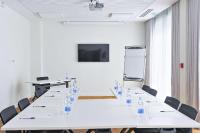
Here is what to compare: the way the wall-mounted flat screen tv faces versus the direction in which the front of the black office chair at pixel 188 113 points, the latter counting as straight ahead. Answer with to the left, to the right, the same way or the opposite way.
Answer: to the left

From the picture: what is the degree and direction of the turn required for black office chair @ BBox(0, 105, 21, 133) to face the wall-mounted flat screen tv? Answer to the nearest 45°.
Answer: approximately 90° to its left

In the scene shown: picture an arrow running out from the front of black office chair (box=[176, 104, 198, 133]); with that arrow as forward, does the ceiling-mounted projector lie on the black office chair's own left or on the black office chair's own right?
on the black office chair's own right

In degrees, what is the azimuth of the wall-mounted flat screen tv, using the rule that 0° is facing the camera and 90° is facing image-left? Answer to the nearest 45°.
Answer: approximately 0°

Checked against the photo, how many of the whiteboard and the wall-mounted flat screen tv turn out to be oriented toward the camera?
2

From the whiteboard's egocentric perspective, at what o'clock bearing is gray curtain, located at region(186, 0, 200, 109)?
The gray curtain is roughly at 11 o'clock from the whiteboard.

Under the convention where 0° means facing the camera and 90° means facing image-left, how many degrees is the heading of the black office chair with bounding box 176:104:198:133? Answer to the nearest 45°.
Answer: approximately 45°

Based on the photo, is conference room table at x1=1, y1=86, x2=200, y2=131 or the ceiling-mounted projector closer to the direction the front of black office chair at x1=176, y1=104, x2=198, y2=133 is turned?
the conference room table

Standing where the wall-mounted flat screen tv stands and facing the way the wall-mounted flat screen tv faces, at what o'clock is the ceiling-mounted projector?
The ceiling-mounted projector is roughly at 12 o'clock from the wall-mounted flat screen tv.

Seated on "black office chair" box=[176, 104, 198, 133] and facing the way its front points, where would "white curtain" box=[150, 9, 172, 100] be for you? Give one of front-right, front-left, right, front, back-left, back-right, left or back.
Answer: back-right

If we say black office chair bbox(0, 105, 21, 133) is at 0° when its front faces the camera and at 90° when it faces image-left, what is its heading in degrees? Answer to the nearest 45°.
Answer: approximately 315°

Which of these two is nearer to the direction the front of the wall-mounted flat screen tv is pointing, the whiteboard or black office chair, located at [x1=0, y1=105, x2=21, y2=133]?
the black office chair

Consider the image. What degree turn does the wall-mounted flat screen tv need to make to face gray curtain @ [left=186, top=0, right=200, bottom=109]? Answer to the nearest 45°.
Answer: approximately 45° to its left

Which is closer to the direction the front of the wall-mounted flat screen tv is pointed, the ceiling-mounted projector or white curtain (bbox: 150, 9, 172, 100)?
the ceiling-mounted projector
